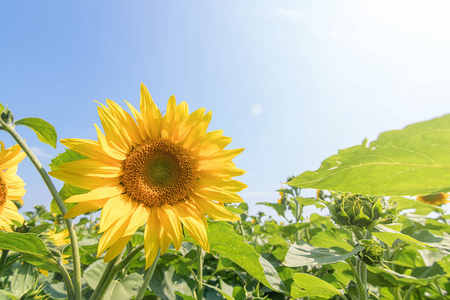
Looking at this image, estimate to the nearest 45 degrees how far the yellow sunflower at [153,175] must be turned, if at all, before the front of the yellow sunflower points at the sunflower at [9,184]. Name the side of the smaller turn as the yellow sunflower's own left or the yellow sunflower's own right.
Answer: approximately 135° to the yellow sunflower's own right

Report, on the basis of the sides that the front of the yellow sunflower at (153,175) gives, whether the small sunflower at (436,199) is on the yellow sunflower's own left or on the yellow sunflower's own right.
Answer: on the yellow sunflower's own left

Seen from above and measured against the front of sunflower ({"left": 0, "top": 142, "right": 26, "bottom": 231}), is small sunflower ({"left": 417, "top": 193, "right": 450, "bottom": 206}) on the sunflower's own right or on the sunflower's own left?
on the sunflower's own left

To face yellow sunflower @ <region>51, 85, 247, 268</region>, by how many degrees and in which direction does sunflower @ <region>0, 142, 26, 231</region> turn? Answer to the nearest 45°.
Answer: approximately 45° to its left

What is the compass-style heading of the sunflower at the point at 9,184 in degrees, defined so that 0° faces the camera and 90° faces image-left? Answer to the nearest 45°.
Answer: approximately 0°

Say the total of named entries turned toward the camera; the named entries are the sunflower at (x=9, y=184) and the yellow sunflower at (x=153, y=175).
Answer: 2

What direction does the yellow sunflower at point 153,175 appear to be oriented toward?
toward the camera
